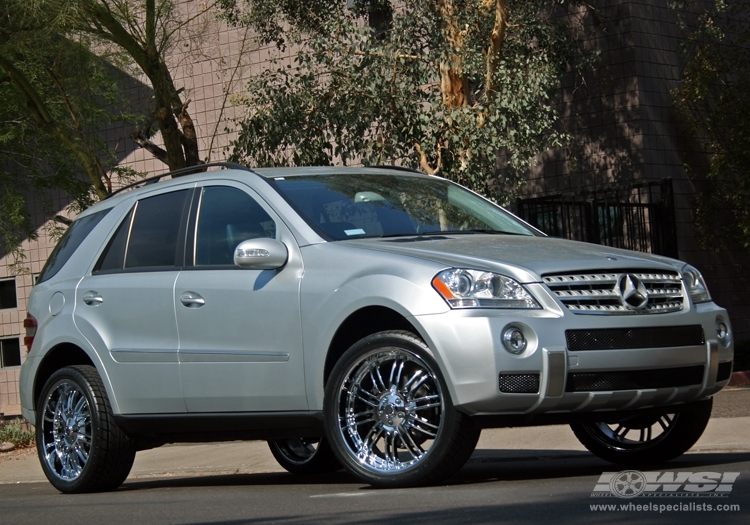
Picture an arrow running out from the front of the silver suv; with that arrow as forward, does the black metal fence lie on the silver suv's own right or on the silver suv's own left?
on the silver suv's own left

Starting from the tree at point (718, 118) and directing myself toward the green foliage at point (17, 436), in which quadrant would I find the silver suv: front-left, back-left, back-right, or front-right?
front-left

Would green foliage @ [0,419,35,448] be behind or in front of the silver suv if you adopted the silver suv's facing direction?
behind

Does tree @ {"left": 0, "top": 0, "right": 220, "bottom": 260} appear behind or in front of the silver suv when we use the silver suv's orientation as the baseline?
behind

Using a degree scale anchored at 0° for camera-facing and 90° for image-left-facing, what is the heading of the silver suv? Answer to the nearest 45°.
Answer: approximately 315°

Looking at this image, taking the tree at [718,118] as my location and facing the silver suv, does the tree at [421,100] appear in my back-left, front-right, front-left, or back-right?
front-right

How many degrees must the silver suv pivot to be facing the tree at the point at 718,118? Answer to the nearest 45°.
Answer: approximately 90° to its left
